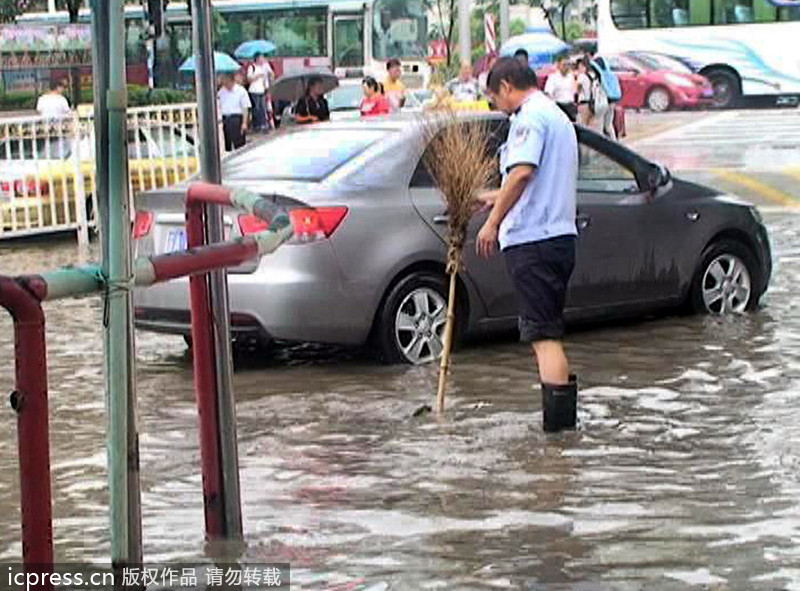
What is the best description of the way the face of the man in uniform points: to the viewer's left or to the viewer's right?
to the viewer's left

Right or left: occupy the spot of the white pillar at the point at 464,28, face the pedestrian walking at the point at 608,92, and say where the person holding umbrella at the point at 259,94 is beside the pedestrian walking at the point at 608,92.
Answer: right

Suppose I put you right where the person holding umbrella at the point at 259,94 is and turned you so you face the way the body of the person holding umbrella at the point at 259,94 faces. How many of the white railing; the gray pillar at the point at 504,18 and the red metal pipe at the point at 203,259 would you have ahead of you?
2

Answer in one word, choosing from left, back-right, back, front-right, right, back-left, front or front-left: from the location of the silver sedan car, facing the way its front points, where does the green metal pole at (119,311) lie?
back-right

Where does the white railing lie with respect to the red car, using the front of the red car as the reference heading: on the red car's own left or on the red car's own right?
on the red car's own right

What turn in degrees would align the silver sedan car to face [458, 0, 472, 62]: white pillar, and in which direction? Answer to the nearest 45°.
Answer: approximately 45° to its left

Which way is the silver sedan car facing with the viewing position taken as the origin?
facing away from the viewer and to the right of the viewer

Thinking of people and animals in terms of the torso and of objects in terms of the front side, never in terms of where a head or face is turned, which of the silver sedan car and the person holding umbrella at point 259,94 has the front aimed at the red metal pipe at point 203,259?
the person holding umbrella

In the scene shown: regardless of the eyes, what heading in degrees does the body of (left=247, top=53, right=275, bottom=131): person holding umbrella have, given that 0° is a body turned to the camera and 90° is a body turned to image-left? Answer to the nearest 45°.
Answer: approximately 0°

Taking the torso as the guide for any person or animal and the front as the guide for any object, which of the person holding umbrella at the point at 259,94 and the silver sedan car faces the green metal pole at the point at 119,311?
the person holding umbrella

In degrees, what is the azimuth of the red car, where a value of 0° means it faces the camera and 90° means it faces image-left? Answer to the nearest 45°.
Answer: approximately 315°

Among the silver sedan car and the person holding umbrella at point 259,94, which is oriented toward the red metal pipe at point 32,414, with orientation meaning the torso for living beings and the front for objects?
the person holding umbrella

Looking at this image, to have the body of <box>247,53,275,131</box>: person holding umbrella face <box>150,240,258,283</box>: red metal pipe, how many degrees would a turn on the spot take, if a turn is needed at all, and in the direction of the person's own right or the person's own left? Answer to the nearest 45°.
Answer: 0° — they already face it
